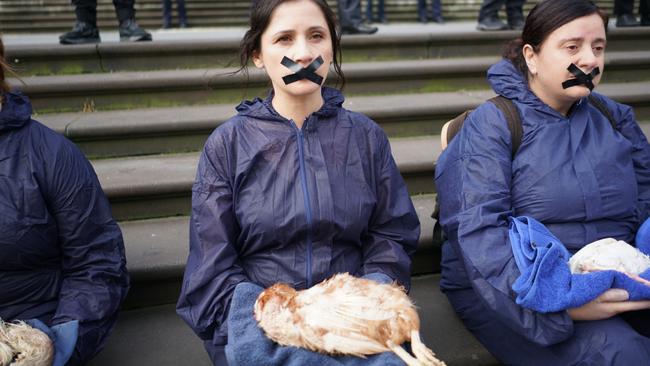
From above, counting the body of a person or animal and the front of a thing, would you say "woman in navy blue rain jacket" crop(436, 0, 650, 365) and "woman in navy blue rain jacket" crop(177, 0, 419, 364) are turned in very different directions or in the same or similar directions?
same or similar directions

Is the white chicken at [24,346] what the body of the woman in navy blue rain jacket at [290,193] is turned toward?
no

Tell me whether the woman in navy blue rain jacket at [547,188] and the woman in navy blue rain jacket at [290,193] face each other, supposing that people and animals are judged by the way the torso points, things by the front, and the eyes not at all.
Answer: no

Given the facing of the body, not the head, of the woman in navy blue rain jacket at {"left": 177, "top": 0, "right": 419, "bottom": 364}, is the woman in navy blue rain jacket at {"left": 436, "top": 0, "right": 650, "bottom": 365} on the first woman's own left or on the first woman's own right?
on the first woman's own left

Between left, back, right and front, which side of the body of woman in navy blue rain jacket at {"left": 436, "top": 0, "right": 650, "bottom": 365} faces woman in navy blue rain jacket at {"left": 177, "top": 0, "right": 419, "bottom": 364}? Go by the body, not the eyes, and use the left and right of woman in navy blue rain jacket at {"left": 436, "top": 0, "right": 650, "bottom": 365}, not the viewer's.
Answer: right

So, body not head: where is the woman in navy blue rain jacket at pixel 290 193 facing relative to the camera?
toward the camera

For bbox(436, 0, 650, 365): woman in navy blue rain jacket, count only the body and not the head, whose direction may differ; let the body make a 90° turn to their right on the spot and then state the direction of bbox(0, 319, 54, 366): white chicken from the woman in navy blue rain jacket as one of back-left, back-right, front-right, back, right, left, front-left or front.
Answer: front

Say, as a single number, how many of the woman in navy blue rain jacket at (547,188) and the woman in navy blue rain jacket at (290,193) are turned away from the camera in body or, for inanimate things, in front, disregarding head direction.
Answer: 0

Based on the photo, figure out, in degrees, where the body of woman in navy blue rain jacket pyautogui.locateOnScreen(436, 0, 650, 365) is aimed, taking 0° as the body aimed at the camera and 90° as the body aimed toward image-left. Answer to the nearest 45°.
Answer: approximately 315°

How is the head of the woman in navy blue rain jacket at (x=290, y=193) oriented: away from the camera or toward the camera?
toward the camera
